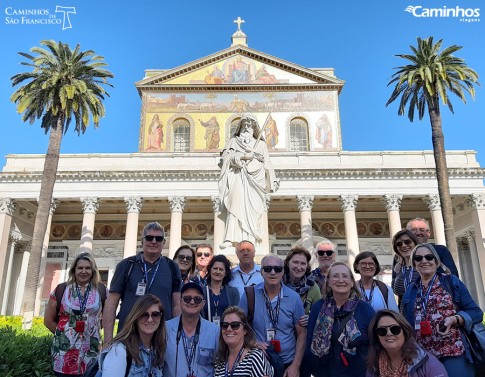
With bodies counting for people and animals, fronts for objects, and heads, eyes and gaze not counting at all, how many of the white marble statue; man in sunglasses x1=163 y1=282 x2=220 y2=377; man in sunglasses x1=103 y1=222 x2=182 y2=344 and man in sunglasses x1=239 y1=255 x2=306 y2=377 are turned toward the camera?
4

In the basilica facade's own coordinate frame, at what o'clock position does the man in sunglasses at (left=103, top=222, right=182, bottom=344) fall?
The man in sunglasses is roughly at 12 o'clock from the basilica facade.

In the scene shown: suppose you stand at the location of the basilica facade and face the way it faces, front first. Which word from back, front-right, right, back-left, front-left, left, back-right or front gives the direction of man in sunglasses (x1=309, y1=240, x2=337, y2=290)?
front

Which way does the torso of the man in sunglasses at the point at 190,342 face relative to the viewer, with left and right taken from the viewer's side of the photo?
facing the viewer

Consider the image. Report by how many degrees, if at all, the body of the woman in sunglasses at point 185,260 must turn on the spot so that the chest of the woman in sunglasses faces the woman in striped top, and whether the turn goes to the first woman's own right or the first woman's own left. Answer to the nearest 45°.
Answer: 0° — they already face them

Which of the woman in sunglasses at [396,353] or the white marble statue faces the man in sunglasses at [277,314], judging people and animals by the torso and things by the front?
the white marble statue

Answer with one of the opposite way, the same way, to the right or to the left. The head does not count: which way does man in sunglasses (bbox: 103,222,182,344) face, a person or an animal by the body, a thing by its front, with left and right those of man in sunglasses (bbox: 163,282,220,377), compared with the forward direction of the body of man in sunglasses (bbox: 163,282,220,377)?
the same way

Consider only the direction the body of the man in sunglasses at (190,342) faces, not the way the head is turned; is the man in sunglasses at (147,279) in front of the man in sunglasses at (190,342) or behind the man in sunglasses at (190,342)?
behind

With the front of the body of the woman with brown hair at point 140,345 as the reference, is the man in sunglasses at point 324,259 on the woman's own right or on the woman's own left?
on the woman's own left

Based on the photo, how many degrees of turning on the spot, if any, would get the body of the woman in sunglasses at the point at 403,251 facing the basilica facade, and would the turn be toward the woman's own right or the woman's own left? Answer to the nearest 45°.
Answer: approximately 135° to the woman's own right

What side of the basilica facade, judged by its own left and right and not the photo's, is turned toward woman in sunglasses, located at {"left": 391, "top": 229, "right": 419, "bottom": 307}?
front

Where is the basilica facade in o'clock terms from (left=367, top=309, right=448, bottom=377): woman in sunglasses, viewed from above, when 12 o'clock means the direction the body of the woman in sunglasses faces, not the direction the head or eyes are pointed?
The basilica facade is roughly at 5 o'clock from the woman in sunglasses.

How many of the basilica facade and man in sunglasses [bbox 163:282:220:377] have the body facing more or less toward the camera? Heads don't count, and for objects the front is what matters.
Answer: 2

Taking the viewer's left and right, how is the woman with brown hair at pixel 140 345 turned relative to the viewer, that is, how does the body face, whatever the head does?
facing the viewer and to the right of the viewer

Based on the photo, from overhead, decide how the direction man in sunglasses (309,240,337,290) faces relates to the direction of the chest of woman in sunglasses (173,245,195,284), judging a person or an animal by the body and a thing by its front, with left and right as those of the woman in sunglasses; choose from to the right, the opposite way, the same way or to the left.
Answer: the same way

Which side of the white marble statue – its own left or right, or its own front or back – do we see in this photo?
front

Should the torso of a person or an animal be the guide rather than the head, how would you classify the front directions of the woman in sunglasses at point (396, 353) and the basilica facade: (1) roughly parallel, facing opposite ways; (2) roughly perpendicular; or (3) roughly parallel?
roughly parallel

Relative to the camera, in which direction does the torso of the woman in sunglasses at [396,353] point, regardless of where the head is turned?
toward the camera

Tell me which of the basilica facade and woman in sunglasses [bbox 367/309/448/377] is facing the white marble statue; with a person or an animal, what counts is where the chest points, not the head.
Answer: the basilica facade

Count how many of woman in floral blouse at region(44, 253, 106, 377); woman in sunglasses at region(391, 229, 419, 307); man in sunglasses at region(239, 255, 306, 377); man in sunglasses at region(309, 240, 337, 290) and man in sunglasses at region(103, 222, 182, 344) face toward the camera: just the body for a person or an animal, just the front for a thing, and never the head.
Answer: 5
